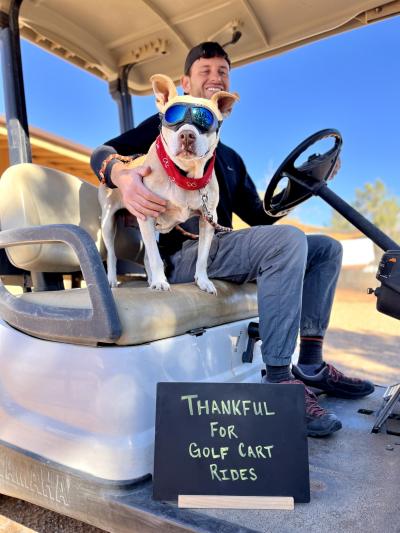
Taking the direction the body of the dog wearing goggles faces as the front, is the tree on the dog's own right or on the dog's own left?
on the dog's own left

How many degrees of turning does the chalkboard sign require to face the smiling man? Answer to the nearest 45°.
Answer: approximately 180°

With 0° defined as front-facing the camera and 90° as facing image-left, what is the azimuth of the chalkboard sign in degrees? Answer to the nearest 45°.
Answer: approximately 0°

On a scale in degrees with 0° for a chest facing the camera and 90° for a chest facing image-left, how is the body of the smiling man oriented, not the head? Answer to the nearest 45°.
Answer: approximately 315°

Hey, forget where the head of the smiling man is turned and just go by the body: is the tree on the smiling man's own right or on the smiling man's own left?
on the smiling man's own left

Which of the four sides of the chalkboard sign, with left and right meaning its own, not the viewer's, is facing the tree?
back
